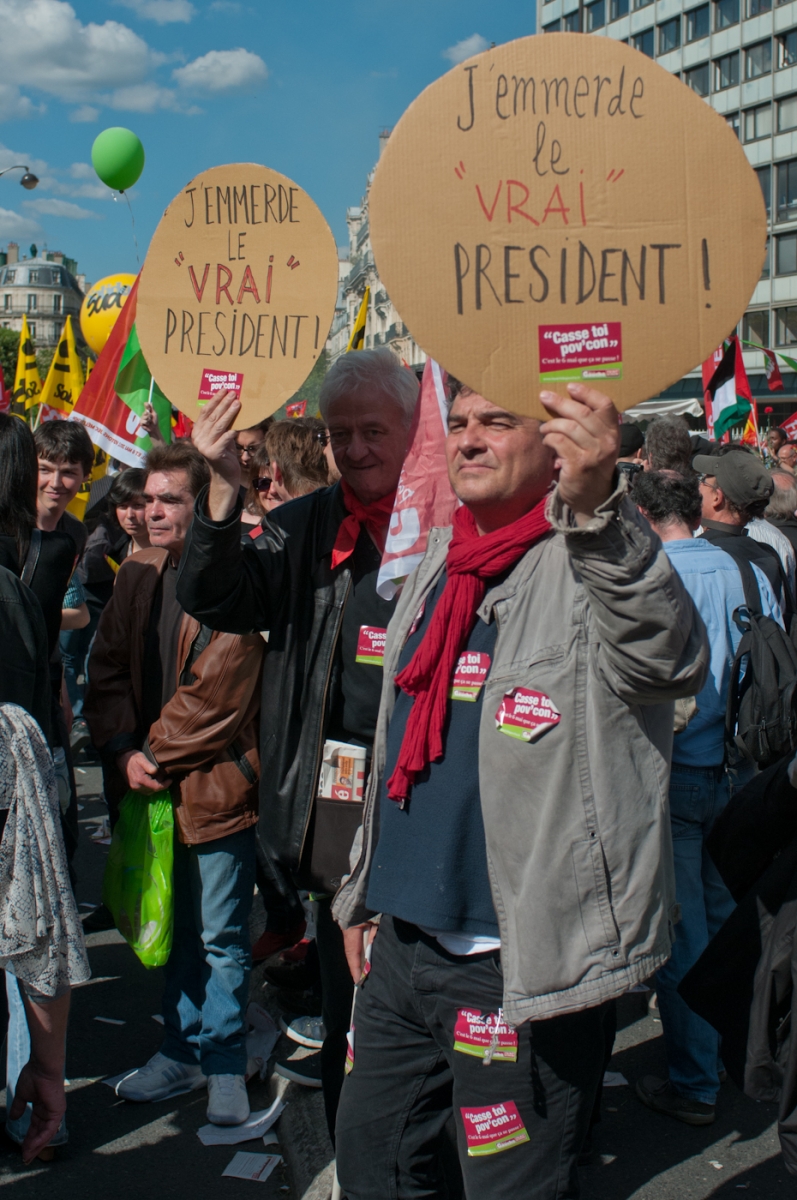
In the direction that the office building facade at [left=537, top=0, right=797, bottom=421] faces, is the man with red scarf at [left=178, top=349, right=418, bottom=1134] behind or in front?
in front

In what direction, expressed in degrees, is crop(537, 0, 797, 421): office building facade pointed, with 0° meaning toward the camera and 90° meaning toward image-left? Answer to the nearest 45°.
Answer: approximately 45°

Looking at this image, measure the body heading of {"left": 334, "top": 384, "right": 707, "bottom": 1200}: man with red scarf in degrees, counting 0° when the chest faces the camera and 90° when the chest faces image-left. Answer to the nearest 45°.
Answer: approximately 45°

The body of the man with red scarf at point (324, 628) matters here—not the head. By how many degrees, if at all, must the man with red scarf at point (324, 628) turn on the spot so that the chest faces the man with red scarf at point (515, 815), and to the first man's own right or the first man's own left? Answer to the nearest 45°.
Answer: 0° — they already face them

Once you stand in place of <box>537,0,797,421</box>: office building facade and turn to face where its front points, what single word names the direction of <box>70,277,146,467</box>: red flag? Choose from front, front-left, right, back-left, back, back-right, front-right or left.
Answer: front-left

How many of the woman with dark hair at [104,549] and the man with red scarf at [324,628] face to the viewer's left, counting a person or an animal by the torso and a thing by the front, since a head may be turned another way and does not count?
0
